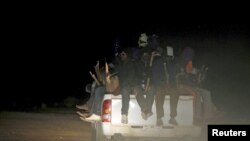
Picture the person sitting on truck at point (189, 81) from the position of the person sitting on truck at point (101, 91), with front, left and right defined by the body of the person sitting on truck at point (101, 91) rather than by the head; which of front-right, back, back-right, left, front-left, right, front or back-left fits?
back

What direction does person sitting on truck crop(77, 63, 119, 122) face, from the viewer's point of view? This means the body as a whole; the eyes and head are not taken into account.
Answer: to the viewer's left

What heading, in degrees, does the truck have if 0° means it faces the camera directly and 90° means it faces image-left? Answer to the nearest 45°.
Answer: approximately 180°

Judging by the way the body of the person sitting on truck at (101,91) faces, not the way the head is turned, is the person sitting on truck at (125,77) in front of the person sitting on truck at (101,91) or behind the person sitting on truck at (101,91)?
behind
